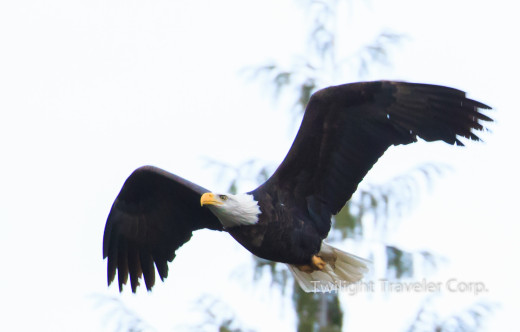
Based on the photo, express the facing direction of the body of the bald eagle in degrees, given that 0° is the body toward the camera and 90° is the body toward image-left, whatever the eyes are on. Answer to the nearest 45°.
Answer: approximately 45°
